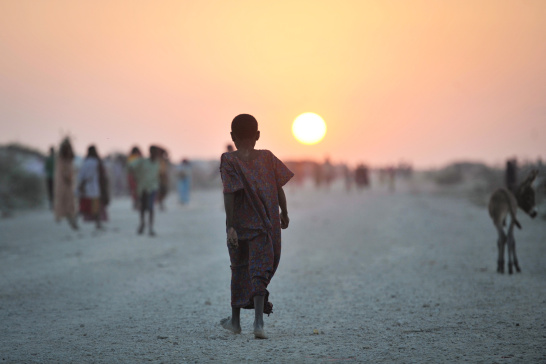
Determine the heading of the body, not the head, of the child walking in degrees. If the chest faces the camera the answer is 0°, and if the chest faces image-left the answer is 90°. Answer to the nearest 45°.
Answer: approximately 180°

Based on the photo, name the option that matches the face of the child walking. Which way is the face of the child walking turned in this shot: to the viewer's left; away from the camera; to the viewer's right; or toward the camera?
away from the camera

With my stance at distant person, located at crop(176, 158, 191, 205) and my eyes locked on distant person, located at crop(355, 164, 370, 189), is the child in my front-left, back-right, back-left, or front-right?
back-right

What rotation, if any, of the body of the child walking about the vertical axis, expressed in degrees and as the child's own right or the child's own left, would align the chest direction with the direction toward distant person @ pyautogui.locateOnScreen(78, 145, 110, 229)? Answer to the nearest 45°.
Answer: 0° — they already face them

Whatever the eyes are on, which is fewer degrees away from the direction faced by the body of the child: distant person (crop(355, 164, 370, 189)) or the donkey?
the distant person

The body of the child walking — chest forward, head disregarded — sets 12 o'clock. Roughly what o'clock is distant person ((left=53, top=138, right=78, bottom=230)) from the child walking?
The distant person is roughly at 11 o'clock from the child walking.

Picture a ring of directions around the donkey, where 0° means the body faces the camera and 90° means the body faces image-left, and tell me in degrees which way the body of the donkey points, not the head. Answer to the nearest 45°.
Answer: approximately 225°
